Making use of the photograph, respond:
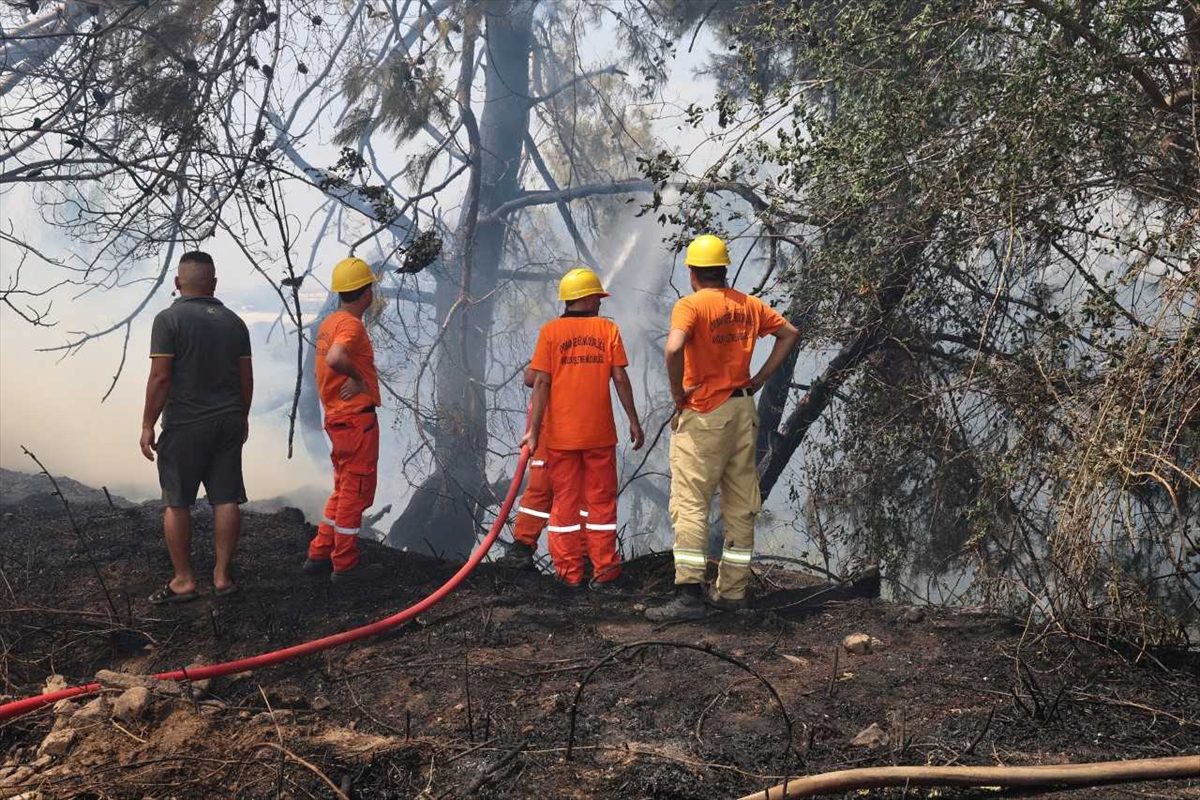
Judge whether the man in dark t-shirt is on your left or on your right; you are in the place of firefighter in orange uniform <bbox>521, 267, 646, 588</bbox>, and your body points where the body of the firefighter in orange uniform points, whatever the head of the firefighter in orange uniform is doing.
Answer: on your left

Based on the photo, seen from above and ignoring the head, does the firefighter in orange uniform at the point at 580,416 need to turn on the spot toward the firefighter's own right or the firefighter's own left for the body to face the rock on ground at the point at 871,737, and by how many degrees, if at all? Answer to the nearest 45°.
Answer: approximately 135° to the firefighter's own right

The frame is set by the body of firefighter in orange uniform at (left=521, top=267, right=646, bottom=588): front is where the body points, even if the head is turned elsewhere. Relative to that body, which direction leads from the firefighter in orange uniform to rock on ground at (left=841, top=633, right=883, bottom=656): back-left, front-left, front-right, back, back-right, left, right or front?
back-right

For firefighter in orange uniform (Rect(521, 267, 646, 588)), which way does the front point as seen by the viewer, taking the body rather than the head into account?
away from the camera

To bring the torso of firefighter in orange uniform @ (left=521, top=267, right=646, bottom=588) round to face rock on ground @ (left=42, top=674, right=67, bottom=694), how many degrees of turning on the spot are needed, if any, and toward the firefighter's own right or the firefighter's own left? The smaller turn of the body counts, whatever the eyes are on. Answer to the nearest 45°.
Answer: approximately 135° to the firefighter's own left

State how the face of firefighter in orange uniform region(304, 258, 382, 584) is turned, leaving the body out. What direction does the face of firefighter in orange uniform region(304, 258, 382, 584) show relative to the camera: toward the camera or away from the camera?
away from the camera

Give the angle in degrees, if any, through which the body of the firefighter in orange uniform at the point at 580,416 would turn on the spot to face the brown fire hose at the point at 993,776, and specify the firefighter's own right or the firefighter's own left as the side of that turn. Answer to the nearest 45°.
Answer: approximately 135° to the firefighter's own right

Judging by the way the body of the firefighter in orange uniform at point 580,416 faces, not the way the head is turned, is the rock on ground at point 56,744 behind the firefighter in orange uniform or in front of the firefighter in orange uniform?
behind

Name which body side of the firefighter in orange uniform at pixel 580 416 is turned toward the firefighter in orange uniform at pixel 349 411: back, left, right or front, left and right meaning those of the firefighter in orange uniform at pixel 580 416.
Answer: left

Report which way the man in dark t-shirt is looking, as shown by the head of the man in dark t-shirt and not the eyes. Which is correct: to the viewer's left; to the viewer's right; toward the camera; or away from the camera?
away from the camera

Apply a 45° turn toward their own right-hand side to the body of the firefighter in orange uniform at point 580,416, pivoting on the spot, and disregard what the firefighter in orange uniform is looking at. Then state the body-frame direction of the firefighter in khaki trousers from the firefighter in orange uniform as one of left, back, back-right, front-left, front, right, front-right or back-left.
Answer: right

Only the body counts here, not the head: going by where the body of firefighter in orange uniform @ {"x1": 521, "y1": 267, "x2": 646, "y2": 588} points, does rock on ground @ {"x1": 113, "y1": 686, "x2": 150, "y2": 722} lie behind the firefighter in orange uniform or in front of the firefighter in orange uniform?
behind
